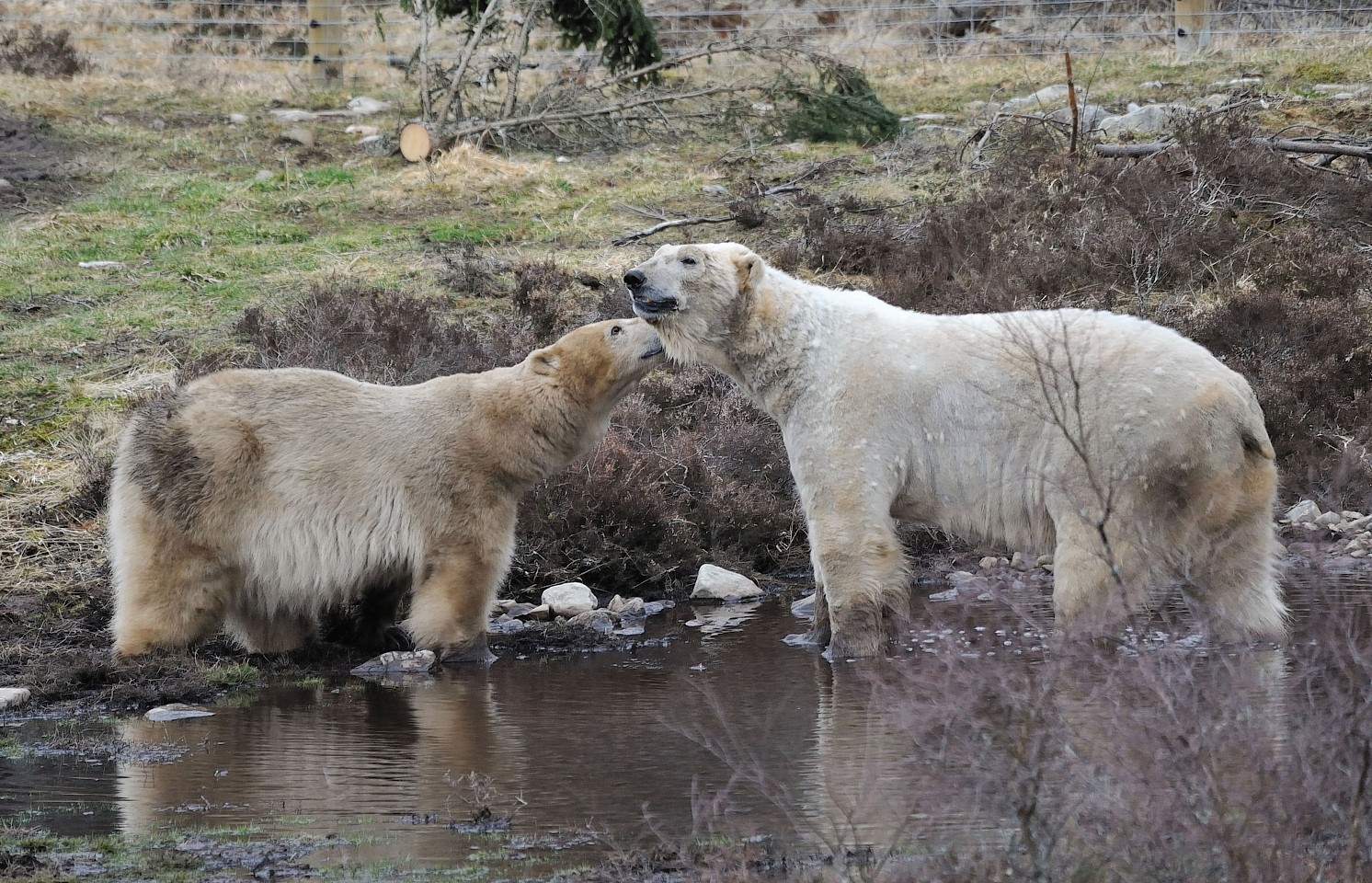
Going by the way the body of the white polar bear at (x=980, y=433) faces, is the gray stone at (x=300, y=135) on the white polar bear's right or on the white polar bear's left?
on the white polar bear's right

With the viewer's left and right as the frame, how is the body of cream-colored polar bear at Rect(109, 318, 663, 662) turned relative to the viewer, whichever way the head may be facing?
facing to the right of the viewer

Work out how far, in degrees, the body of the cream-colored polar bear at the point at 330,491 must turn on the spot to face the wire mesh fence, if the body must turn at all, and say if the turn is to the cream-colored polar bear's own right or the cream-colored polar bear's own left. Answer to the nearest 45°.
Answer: approximately 90° to the cream-colored polar bear's own left

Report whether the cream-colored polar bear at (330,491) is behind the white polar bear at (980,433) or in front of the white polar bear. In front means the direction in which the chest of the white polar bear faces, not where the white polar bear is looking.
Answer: in front

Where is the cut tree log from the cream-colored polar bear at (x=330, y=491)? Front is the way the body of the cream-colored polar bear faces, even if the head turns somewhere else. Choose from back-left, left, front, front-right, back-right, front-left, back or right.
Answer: left

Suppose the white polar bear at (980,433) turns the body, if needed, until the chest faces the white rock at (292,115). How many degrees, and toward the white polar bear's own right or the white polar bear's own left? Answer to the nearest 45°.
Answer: approximately 45° to the white polar bear's own right

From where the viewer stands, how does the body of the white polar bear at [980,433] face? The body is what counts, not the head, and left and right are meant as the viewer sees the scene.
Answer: facing to the left of the viewer

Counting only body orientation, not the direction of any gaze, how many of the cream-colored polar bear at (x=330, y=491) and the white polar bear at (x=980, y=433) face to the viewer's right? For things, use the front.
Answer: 1

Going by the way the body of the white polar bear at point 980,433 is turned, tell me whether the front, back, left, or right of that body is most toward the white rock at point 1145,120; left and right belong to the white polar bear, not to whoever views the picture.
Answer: right

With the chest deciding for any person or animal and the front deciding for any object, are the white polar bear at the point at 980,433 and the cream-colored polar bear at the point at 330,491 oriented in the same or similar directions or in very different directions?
very different directions

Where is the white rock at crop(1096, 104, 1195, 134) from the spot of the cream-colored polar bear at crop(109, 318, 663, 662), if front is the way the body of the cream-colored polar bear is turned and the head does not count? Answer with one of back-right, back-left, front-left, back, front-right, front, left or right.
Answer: front-left
